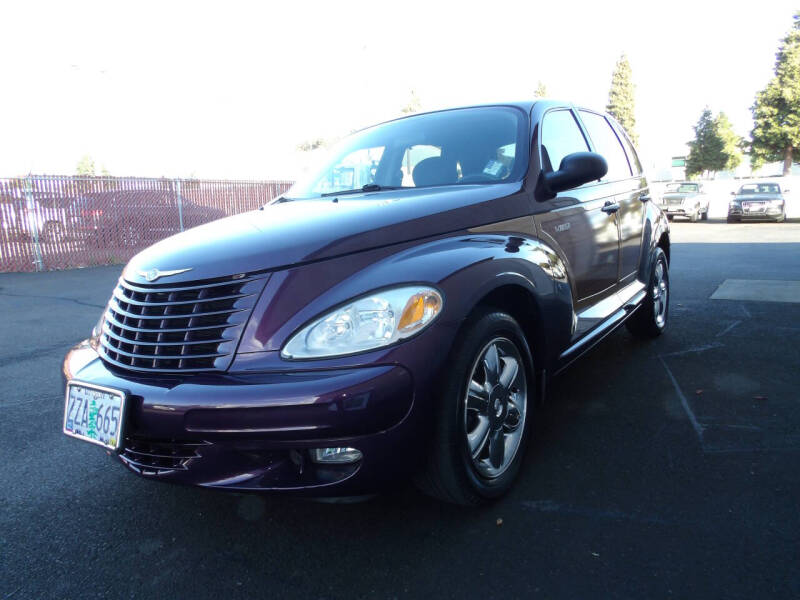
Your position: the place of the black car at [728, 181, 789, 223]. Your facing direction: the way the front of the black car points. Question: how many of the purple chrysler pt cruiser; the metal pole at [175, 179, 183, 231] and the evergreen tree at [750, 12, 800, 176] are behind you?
1

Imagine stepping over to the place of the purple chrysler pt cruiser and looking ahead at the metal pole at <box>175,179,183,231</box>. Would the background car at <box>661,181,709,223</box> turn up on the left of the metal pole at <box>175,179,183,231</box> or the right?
right

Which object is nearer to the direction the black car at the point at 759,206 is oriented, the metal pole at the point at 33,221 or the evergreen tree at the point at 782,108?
the metal pole

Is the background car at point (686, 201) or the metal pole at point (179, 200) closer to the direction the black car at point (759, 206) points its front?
the metal pole

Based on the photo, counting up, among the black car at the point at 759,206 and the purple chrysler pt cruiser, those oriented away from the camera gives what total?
0

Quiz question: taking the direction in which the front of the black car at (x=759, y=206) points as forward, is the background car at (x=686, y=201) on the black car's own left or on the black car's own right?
on the black car's own right

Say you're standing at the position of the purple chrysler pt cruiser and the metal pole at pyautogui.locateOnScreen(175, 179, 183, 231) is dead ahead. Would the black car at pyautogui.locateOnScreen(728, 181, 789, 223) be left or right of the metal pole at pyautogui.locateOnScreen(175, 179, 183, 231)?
right

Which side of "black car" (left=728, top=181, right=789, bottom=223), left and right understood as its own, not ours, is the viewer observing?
front

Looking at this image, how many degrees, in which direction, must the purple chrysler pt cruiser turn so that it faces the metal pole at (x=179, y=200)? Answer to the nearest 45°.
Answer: approximately 135° to its right

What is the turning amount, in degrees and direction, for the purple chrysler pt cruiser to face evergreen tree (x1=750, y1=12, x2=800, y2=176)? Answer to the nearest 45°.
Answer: approximately 180°

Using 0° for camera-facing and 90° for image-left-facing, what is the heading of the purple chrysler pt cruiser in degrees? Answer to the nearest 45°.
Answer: approximately 45°

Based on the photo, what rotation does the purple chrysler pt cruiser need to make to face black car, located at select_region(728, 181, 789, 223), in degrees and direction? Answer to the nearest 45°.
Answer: approximately 180°

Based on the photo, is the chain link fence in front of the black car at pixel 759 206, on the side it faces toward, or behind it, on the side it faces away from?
in front

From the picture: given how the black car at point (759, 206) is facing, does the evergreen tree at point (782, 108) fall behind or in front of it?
behind
